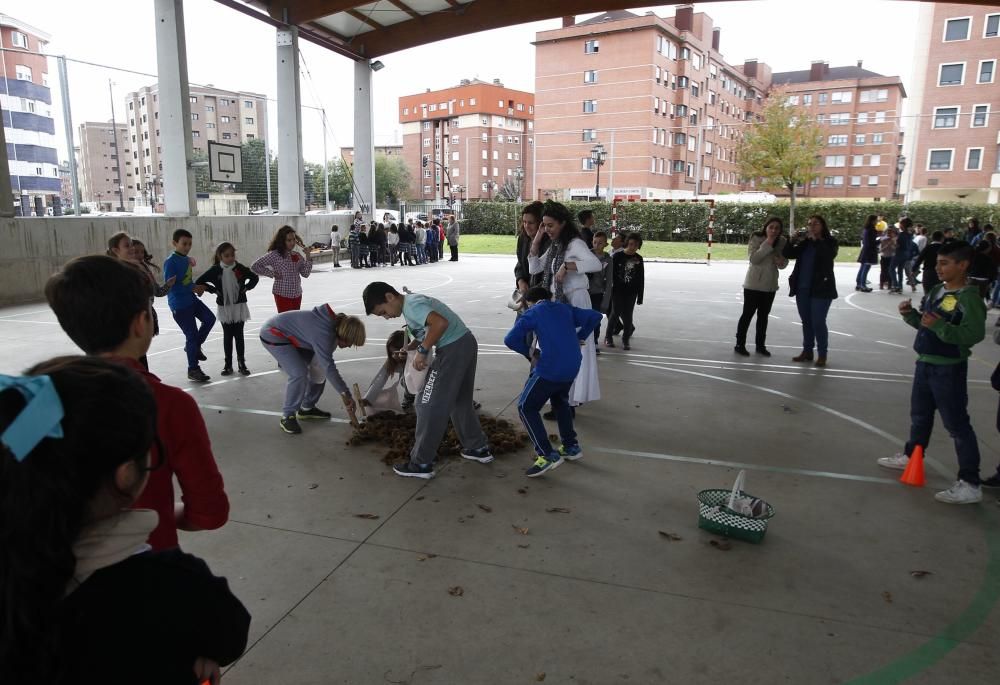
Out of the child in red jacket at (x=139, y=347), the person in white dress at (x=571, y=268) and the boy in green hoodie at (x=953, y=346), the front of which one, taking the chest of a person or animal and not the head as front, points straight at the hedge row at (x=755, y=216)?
the child in red jacket

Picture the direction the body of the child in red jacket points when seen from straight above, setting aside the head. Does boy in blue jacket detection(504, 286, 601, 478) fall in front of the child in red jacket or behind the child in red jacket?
in front

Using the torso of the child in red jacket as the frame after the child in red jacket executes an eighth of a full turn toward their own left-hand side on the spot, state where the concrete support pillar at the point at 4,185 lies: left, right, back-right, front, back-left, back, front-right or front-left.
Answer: front

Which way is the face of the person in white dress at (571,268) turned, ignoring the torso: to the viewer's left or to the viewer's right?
to the viewer's left

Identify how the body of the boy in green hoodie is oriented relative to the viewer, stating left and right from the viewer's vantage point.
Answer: facing the viewer and to the left of the viewer

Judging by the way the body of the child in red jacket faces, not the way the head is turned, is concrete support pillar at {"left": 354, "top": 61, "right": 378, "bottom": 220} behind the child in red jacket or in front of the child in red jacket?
in front

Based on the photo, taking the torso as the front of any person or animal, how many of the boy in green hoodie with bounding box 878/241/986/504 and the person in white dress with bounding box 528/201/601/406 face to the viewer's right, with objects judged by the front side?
0

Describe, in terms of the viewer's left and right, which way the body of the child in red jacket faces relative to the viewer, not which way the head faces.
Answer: facing away from the viewer and to the right of the viewer

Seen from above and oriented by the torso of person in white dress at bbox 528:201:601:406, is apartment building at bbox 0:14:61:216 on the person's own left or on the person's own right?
on the person's own right

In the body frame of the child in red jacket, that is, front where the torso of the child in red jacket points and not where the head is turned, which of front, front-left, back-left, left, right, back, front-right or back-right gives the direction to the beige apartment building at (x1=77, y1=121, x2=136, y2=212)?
front-left

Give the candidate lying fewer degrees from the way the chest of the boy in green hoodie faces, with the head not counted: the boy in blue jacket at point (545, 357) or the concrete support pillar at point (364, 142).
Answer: the boy in blue jacket

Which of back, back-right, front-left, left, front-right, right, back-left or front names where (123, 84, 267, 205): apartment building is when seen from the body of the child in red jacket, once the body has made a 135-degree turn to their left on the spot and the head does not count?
right

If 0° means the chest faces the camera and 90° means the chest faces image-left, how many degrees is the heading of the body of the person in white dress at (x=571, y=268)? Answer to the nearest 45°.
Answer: approximately 45°

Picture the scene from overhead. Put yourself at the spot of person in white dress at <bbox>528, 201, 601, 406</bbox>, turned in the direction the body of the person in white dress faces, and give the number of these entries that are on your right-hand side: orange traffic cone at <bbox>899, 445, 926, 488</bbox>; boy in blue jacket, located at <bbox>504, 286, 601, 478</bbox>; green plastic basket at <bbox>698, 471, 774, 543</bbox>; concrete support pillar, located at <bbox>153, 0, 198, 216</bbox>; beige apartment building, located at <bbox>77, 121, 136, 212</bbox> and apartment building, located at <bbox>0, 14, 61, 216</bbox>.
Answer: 3

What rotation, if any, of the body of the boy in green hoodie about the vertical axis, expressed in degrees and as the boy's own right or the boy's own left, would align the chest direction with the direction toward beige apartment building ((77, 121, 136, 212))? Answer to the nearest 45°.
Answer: approximately 45° to the boy's own right

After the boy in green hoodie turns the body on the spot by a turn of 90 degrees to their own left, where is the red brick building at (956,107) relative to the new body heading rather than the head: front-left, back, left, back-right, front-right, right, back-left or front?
back-left

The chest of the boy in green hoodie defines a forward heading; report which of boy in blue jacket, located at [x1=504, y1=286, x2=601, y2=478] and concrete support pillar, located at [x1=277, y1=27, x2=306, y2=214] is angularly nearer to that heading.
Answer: the boy in blue jacket
